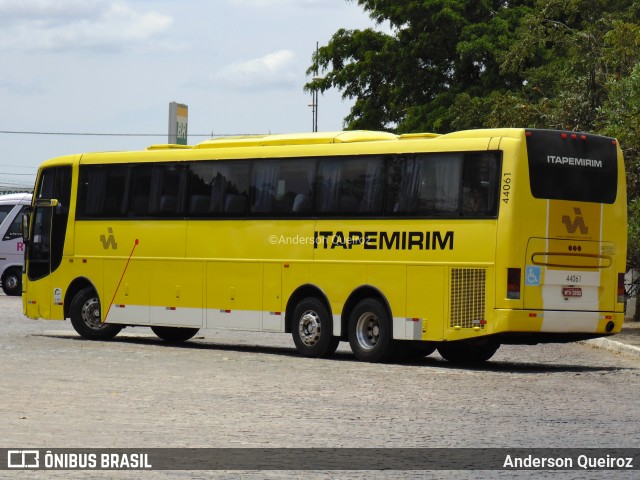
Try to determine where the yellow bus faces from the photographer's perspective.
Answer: facing away from the viewer and to the left of the viewer

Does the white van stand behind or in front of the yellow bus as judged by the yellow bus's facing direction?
in front
